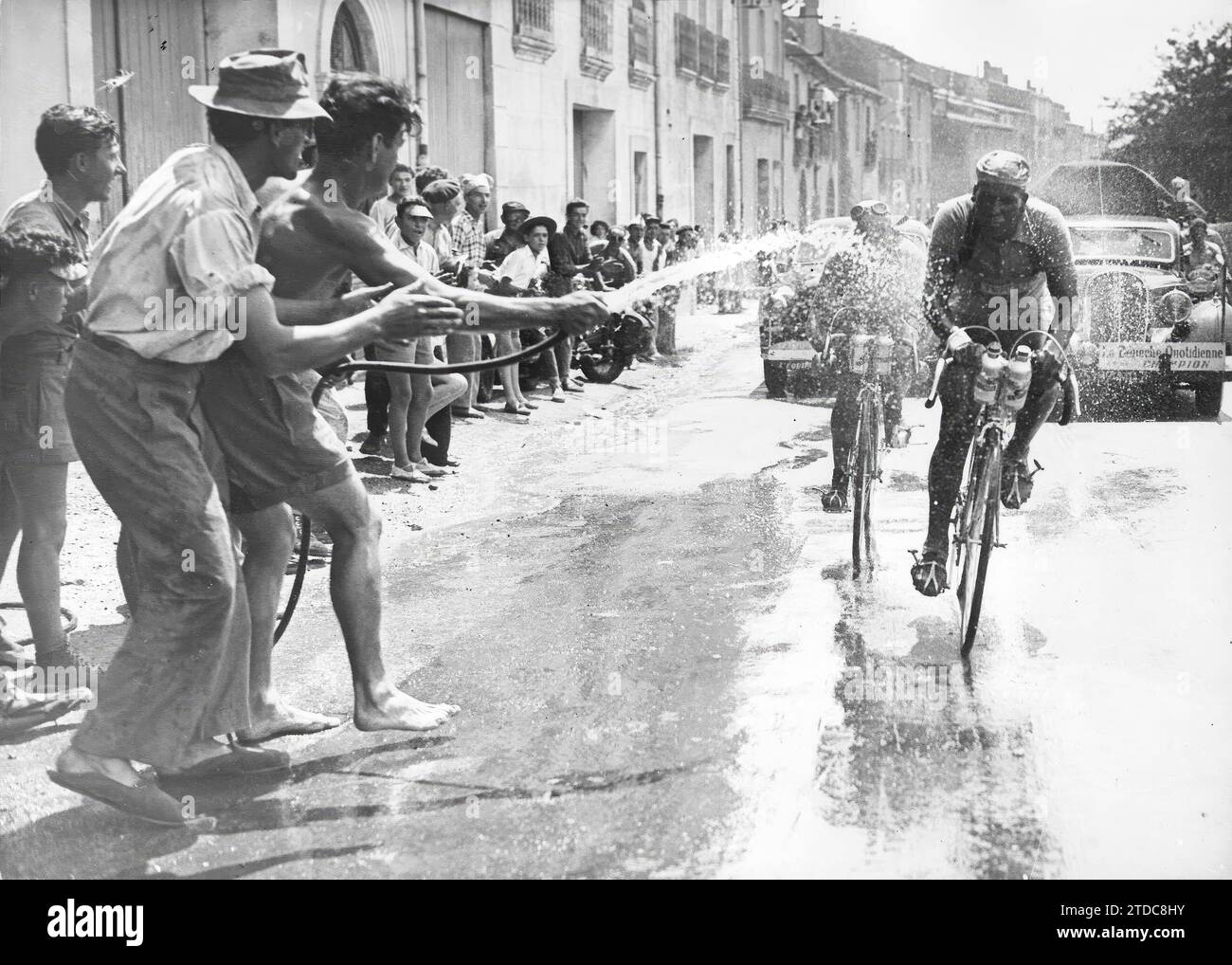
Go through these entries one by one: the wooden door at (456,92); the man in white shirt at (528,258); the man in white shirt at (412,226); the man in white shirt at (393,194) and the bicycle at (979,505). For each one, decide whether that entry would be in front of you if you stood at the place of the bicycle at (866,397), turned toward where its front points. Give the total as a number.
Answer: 1

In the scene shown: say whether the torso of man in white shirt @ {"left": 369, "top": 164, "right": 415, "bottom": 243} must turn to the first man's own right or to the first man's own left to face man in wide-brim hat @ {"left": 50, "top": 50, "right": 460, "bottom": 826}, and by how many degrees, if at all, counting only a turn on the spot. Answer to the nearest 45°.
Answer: approximately 45° to the first man's own right

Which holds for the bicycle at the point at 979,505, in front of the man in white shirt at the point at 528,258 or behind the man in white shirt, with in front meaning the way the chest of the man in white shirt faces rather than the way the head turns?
in front

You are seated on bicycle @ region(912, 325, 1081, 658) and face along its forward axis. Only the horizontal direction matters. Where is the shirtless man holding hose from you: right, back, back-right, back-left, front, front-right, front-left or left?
front-right

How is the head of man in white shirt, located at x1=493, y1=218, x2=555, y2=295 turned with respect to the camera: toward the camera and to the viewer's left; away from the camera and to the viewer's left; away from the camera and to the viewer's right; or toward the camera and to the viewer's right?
toward the camera and to the viewer's right

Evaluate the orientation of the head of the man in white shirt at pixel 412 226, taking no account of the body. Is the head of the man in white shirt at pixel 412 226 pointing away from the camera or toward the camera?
toward the camera

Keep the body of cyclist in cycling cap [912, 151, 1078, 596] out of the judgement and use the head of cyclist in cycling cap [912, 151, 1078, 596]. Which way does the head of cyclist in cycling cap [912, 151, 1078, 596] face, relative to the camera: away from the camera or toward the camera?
toward the camera

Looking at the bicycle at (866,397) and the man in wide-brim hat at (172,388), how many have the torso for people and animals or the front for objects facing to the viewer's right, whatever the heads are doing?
1

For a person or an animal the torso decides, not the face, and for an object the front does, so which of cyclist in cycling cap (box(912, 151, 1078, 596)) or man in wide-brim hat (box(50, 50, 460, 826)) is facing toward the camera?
the cyclist in cycling cap

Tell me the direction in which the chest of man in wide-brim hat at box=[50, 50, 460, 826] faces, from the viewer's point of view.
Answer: to the viewer's right

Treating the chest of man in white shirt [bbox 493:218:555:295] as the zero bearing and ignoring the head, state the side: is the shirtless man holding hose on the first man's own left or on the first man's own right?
on the first man's own right

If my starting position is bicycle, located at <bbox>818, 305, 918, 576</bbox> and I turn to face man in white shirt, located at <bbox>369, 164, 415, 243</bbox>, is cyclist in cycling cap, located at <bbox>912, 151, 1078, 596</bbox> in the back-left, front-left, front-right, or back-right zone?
back-left

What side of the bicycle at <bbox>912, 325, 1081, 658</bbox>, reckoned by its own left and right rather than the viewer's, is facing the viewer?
front

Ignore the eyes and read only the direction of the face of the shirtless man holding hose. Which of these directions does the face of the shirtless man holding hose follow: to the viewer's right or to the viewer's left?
to the viewer's right

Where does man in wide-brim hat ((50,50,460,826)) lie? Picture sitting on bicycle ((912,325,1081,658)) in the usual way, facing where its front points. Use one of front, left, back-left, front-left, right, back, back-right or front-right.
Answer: front-right

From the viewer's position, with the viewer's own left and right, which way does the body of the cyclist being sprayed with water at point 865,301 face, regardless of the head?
facing the viewer

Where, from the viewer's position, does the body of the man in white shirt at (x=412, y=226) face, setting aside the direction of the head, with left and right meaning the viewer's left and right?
facing the viewer and to the right of the viewer

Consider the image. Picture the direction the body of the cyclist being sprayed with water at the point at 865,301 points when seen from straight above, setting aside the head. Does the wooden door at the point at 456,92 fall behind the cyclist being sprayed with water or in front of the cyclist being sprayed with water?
behind
